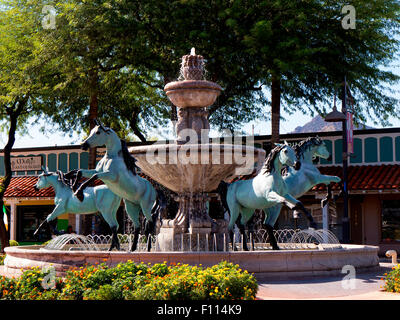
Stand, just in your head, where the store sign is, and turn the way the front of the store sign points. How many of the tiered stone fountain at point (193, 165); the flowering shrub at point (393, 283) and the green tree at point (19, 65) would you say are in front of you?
3

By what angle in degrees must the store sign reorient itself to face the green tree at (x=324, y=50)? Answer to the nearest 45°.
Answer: approximately 45° to its left

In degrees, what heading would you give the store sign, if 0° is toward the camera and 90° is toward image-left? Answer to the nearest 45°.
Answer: approximately 0°

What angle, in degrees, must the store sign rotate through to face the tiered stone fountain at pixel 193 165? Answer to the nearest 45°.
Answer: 0° — it already faces it

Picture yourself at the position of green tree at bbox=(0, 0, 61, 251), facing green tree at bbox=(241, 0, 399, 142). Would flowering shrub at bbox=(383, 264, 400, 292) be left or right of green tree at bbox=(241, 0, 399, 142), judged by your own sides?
right

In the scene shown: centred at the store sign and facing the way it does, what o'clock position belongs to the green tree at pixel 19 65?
The green tree is roughly at 12 o'clock from the store sign.

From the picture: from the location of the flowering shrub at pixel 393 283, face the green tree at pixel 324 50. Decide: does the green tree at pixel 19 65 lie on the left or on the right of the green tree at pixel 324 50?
left
